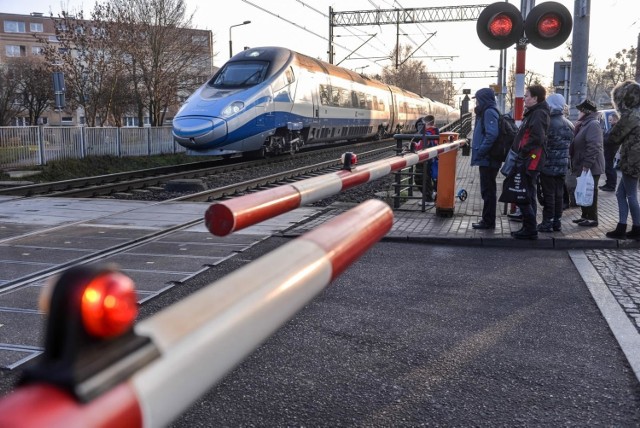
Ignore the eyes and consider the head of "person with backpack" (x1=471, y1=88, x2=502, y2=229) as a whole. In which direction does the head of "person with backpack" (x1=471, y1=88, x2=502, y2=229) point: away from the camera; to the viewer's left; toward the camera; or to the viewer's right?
to the viewer's left

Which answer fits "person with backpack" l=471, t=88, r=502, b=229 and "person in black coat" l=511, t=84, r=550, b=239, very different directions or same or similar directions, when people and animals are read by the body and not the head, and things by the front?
same or similar directions

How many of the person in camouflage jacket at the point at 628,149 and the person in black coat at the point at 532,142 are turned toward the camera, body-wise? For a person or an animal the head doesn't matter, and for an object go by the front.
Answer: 0

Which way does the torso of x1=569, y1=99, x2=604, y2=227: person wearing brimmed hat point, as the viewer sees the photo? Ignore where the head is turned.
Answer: to the viewer's left

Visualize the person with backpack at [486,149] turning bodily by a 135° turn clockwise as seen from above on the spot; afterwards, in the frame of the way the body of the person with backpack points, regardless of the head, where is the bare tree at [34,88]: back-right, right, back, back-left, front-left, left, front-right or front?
left

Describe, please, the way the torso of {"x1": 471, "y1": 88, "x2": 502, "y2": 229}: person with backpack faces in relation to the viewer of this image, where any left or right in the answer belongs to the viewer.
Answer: facing to the left of the viewer

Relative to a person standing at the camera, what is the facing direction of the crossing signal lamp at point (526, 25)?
facing the viewer

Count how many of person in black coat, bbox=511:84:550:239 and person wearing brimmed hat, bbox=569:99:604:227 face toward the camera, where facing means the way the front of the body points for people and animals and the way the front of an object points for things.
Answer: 0

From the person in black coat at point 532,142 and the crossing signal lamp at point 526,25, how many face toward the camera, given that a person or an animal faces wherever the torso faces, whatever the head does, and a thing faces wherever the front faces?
1

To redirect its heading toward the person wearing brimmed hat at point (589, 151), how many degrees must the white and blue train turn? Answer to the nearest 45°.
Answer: approximately 90° to its left

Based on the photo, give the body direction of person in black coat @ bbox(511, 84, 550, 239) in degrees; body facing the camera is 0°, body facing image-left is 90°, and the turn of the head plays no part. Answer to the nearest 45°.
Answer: approximately 90°

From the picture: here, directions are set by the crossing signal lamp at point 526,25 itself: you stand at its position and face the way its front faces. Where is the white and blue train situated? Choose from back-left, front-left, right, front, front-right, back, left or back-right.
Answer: back-right

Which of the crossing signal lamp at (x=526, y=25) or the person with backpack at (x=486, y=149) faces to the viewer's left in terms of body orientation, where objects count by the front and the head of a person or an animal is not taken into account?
the person with backpack

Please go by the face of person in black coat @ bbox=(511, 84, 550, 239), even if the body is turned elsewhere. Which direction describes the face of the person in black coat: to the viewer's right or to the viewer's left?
to the viewer's left

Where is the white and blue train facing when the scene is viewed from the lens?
facing the viewer and to the left of the viewer
